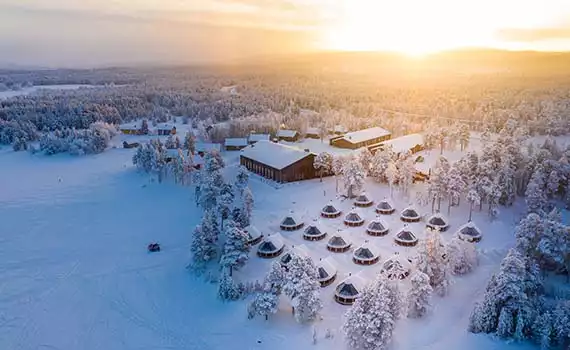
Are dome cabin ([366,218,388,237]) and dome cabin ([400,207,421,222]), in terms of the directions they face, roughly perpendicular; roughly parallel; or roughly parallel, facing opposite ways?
roughly parallel

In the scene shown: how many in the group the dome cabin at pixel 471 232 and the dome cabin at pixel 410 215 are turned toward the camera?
2

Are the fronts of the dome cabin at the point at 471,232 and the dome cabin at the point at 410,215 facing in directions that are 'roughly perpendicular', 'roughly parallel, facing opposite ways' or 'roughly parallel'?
roughly parallel

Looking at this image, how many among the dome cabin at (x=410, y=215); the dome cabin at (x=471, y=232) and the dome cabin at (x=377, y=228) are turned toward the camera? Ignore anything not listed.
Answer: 3

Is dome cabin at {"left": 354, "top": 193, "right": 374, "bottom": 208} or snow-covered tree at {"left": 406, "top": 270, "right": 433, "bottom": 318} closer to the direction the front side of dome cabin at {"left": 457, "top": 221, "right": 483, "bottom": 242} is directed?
the snow-covered tree

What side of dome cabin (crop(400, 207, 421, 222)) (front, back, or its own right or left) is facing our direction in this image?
front

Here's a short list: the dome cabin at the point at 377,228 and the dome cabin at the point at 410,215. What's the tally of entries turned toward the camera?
2

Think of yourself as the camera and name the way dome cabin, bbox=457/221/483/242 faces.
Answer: facing the viewer

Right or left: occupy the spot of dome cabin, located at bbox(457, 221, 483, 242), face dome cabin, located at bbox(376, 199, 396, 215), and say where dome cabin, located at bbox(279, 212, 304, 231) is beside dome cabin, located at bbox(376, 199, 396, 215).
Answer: left

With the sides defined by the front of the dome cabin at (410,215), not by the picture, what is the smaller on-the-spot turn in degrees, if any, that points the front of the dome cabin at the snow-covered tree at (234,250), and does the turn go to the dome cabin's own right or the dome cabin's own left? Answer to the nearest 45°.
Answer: approximately 45° to the dome cabin's own right

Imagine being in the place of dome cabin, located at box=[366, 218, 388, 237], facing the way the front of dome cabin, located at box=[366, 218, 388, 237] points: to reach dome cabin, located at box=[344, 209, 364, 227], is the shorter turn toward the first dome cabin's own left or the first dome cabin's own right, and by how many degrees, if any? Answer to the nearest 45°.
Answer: approximately 135° to the first dome cabin's own right

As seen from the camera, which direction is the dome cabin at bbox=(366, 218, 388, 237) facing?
toward the camera

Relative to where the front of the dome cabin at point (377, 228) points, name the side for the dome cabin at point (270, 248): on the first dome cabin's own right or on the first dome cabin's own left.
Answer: on the first dome cabin's own right

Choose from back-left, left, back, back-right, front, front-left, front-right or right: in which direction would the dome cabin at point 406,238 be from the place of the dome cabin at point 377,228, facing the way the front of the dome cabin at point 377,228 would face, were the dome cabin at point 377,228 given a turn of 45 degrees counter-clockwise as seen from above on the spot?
front

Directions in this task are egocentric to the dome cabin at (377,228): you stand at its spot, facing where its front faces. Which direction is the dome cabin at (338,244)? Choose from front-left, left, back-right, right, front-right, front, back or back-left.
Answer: front-right

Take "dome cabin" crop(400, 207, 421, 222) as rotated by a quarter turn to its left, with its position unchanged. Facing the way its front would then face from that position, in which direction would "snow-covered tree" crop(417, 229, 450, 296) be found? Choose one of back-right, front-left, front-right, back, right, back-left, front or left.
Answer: right

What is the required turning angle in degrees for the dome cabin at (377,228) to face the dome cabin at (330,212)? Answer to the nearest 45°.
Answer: approximately 135° to its right
